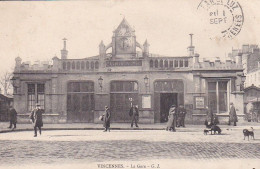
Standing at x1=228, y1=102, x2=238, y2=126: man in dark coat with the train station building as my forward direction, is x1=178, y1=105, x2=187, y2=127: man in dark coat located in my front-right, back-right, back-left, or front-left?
front-left

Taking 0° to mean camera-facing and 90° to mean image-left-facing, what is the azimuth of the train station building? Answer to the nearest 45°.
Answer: approximately 0°

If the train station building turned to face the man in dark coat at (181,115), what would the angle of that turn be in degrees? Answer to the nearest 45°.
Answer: approximately 45° to its left

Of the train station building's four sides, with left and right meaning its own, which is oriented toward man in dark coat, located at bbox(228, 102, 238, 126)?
left
